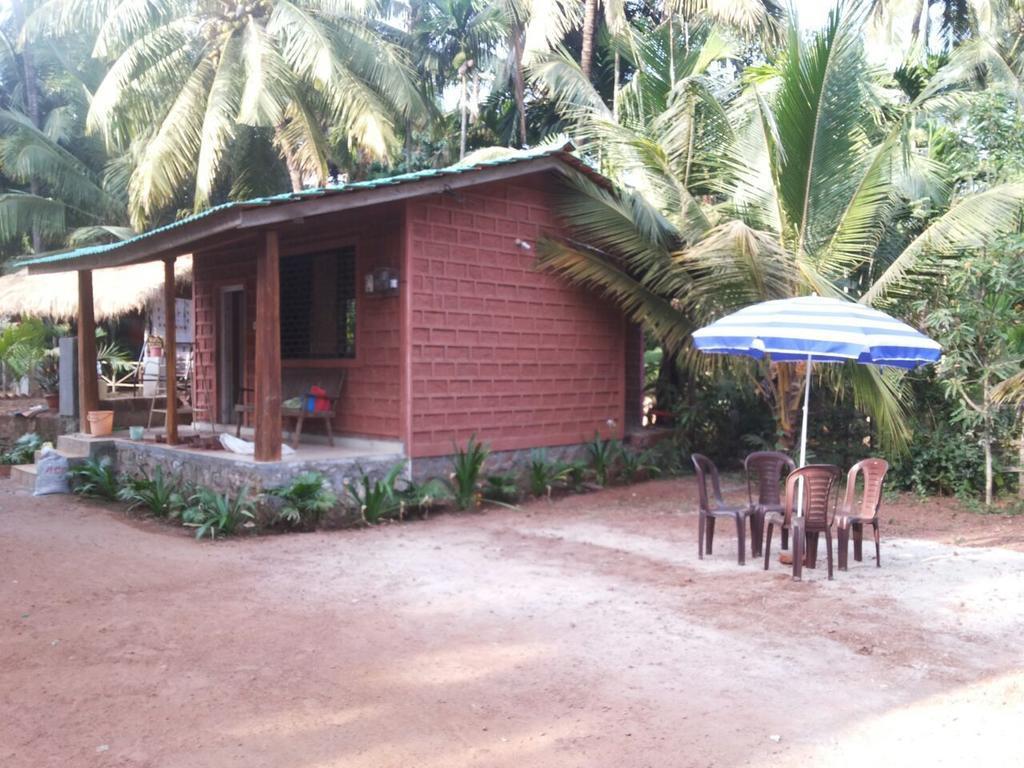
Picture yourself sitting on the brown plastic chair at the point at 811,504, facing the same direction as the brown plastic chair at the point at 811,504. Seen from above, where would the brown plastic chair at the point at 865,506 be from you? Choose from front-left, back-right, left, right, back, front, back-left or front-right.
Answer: right

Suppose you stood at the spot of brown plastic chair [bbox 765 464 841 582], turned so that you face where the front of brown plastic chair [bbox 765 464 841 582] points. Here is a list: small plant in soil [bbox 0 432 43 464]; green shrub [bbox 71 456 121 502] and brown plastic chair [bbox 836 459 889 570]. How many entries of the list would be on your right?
1

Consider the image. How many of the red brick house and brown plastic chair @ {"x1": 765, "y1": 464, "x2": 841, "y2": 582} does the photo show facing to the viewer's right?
0

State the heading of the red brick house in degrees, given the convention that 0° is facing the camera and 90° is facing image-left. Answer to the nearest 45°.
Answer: approximately 45°

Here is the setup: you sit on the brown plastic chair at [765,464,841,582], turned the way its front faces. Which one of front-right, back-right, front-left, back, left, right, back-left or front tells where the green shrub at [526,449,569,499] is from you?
front

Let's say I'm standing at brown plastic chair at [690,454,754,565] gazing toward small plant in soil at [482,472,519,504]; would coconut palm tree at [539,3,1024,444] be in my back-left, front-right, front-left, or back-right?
front-right

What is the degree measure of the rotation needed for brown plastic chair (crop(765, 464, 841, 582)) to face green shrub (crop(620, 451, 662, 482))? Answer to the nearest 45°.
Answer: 0° — it already faces it

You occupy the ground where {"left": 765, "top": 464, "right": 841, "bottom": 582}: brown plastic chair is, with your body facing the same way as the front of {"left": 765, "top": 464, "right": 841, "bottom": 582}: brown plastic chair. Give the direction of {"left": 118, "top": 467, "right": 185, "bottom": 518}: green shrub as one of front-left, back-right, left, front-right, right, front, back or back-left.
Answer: front-left

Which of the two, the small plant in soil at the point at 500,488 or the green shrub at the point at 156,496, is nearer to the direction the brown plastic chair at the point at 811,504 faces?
the small plant in soil

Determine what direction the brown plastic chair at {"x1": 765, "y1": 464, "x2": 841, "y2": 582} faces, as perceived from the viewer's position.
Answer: facing away from the viewer and to the left of the viewer

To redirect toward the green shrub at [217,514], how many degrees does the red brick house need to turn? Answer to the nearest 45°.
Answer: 0° — it already faces it

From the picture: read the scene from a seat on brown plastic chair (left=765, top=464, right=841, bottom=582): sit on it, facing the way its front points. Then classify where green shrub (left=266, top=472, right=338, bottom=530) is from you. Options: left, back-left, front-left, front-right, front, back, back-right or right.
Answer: front-left
